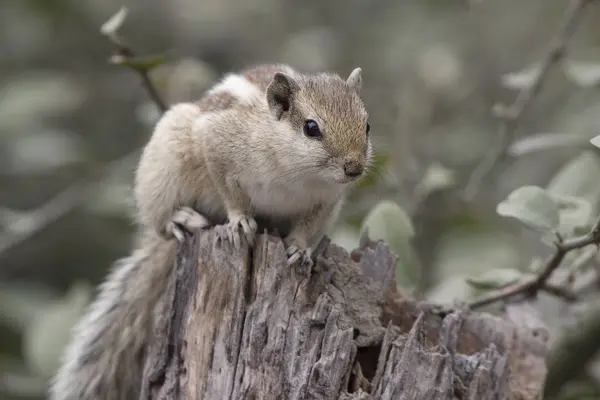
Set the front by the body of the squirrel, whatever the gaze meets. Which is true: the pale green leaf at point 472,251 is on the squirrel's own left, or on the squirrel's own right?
on the squirrel's own left

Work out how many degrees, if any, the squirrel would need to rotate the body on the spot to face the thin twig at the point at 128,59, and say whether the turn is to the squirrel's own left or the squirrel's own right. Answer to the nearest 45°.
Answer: approximately 135° to the squirrel's own right

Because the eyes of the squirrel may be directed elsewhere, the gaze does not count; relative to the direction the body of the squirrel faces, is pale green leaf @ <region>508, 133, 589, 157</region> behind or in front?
in front

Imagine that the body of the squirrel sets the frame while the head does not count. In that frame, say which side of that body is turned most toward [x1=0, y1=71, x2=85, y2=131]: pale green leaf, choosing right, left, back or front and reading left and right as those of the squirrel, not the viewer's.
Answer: back

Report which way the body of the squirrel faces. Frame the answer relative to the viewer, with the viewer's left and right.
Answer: facing the viewer and to the right of the viewer
